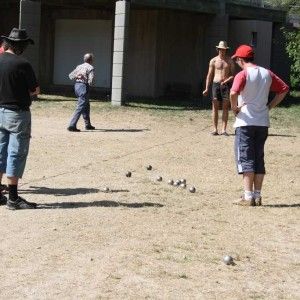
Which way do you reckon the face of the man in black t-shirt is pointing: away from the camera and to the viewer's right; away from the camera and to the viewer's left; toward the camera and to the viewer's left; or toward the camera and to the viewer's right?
away from the camera and to the viewer's right

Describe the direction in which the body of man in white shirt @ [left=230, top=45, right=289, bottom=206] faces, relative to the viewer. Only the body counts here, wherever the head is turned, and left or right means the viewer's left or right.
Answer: facing away from the viewer and to the left of the viewer

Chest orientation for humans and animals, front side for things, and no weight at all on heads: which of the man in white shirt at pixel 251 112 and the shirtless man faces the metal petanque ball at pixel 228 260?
the shirtless man

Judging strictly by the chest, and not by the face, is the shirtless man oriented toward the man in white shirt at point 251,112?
yes

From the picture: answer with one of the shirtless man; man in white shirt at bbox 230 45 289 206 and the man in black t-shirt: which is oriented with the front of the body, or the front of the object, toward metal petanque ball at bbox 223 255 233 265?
the shirtless man

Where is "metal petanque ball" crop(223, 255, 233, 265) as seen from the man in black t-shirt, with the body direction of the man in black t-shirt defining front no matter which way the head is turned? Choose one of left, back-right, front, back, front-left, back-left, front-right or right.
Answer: right

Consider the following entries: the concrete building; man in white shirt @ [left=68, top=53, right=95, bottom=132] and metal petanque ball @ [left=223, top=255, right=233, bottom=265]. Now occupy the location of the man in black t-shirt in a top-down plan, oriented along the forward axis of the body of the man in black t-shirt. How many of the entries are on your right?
1

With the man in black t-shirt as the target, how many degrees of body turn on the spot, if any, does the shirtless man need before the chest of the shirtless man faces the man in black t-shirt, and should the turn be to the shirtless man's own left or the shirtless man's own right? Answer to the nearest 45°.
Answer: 0° — they already face them

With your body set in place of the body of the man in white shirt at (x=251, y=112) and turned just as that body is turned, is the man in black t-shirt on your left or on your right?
on your left

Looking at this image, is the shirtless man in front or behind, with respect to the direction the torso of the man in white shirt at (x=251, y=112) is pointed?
in front

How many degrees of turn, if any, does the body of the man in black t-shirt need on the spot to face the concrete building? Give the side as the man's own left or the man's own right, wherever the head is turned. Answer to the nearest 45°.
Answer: approximately 45° to the man's own left

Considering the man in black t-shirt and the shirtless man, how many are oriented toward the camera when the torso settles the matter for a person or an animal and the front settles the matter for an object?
1

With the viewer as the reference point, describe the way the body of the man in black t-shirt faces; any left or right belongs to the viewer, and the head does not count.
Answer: facing away from the viewer and to the right of the viewer

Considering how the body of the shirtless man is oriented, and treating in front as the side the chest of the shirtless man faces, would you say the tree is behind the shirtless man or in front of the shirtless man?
behind
